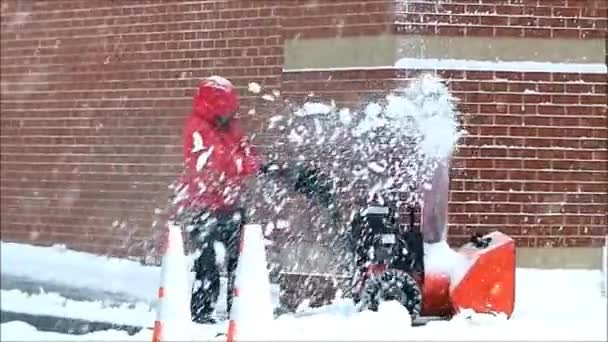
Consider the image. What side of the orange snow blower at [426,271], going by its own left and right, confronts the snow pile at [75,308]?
back

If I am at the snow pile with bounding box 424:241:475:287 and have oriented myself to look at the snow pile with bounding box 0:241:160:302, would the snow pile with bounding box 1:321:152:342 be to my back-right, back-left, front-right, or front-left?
front-left

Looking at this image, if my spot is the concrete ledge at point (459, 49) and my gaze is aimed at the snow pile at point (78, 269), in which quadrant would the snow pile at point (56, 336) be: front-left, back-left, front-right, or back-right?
front-left

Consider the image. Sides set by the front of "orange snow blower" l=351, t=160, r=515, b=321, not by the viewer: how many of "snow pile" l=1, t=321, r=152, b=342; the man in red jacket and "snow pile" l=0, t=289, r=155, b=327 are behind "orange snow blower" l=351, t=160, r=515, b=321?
3

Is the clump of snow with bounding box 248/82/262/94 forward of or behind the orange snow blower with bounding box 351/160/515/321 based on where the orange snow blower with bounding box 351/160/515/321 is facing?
behind

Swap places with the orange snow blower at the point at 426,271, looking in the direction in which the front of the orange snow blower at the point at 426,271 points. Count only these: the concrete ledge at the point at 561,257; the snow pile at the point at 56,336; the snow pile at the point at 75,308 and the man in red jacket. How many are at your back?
3

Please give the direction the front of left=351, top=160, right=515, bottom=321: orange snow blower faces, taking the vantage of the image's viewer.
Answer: facing to the right of the viewer

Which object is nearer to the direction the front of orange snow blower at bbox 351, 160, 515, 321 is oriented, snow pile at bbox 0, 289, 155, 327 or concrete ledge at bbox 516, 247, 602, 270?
the concrete ledge

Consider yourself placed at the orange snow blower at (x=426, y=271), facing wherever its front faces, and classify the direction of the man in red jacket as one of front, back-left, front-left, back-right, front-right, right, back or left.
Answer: back

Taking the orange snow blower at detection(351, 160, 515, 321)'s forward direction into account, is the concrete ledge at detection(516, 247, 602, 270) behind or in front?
in front

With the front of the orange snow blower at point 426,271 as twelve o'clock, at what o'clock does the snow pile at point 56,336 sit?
The snow pile is roughly at 6 o'clock from the orange snow blower.

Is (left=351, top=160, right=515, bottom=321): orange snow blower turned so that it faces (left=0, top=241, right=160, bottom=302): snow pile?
no
